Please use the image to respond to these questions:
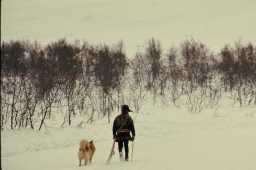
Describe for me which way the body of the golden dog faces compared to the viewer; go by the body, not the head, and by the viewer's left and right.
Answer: facing away from the viewer and to the right of the viewer

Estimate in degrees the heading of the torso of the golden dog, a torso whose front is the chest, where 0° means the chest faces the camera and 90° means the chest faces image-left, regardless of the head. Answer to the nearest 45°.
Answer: approximately 225°
